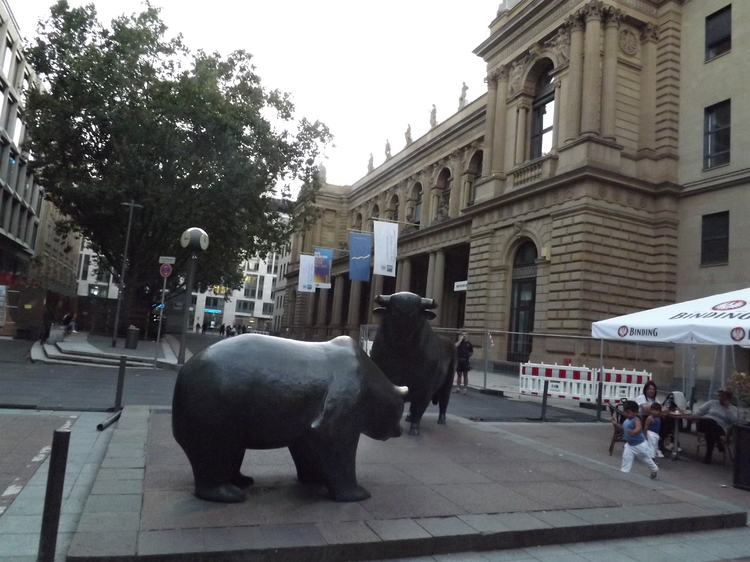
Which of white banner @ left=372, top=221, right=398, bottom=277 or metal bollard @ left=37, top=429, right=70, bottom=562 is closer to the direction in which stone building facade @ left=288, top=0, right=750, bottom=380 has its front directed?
the metal bollard

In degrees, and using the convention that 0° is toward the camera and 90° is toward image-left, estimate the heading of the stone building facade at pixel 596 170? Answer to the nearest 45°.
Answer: approximately 45°

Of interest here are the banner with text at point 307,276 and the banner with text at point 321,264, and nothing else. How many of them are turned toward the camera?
2

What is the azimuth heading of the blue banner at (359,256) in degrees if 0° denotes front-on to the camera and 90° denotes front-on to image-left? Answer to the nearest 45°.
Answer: approximately 0°

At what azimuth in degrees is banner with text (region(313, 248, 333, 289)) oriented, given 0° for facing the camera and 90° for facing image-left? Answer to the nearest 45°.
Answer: approximately 0°

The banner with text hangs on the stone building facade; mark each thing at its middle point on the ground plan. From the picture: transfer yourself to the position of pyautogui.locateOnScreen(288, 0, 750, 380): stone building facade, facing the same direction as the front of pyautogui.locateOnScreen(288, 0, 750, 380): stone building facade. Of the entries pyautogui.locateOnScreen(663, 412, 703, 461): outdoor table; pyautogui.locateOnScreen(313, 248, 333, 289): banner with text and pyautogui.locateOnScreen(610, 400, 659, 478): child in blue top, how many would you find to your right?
1

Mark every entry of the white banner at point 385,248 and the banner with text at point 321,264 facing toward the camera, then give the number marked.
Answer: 2
